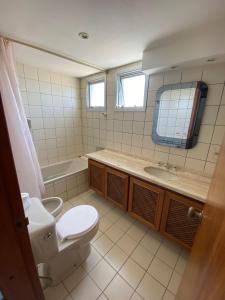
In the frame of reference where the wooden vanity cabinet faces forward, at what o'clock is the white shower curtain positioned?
The white shower curtain is roughly at 1 o'clock from the wooden vanity cabinet.

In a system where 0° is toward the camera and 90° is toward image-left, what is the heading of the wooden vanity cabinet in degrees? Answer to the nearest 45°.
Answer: approximately 45°

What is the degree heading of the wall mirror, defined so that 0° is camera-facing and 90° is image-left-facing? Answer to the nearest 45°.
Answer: approximately 45°

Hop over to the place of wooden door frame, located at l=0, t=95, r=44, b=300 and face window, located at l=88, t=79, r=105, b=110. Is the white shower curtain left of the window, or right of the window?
left

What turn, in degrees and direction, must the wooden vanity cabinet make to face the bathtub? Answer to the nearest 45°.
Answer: approximately 45° to its right

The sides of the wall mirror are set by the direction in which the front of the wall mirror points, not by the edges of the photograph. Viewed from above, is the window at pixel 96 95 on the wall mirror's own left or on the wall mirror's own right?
on the wall mirror's own right

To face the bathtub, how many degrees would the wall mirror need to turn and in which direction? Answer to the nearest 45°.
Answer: approximately 45° to its right

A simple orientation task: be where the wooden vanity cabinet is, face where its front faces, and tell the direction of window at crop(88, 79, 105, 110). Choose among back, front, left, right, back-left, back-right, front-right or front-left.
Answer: right

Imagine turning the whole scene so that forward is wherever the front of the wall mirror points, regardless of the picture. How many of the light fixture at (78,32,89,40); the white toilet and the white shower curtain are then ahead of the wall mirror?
3

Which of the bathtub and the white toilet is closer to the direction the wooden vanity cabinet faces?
the white toilet
